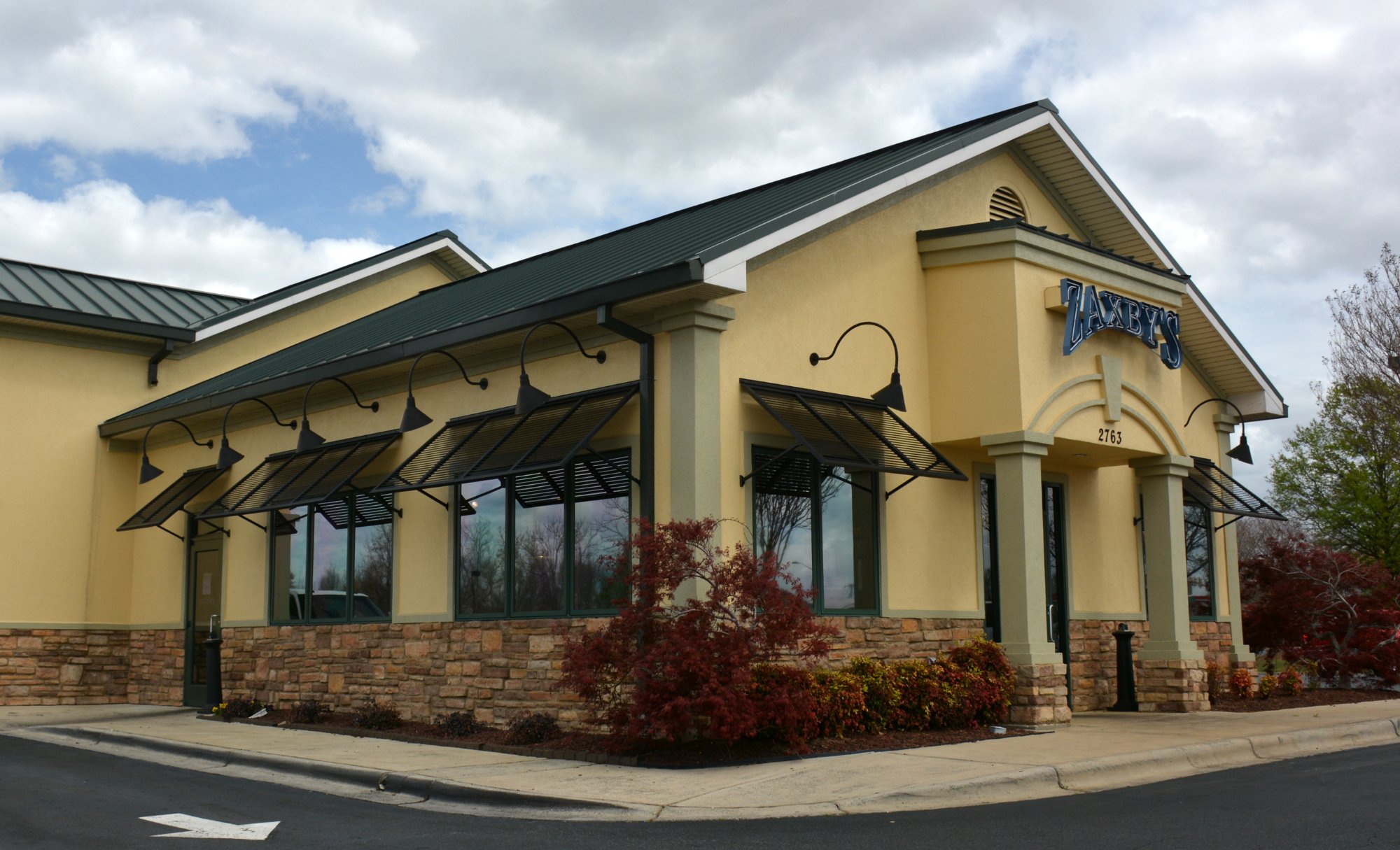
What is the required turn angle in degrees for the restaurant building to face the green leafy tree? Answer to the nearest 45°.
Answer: approximately 90° to its left

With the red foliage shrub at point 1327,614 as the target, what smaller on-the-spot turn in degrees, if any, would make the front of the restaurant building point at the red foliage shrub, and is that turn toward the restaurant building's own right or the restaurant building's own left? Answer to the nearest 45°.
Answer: approximately 90° to the restaurant building's own left

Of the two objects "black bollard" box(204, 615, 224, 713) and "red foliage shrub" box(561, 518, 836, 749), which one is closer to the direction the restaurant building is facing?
the red foliage shrub

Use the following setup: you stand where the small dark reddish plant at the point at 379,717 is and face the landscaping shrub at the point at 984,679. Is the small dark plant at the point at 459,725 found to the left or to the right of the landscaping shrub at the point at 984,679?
right

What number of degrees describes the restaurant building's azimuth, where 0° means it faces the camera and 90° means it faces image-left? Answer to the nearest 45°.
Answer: approximately 315°

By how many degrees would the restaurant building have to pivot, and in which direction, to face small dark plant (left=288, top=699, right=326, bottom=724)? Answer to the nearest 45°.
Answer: approximately 135° to its right
